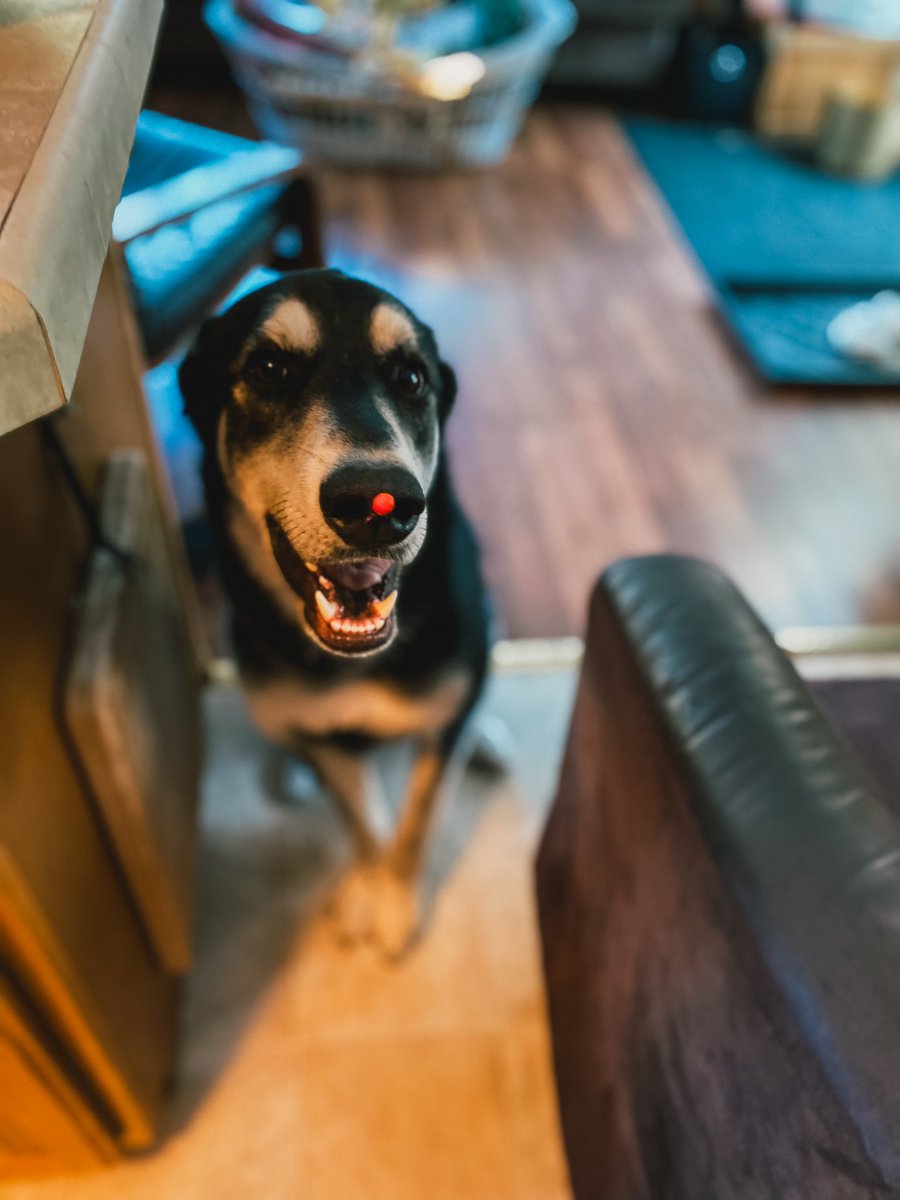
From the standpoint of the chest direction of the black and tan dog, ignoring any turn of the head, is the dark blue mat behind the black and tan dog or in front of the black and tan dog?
behind

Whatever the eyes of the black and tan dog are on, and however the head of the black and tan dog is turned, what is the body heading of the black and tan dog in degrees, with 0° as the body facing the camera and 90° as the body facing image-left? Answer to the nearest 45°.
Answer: approximately 0°
